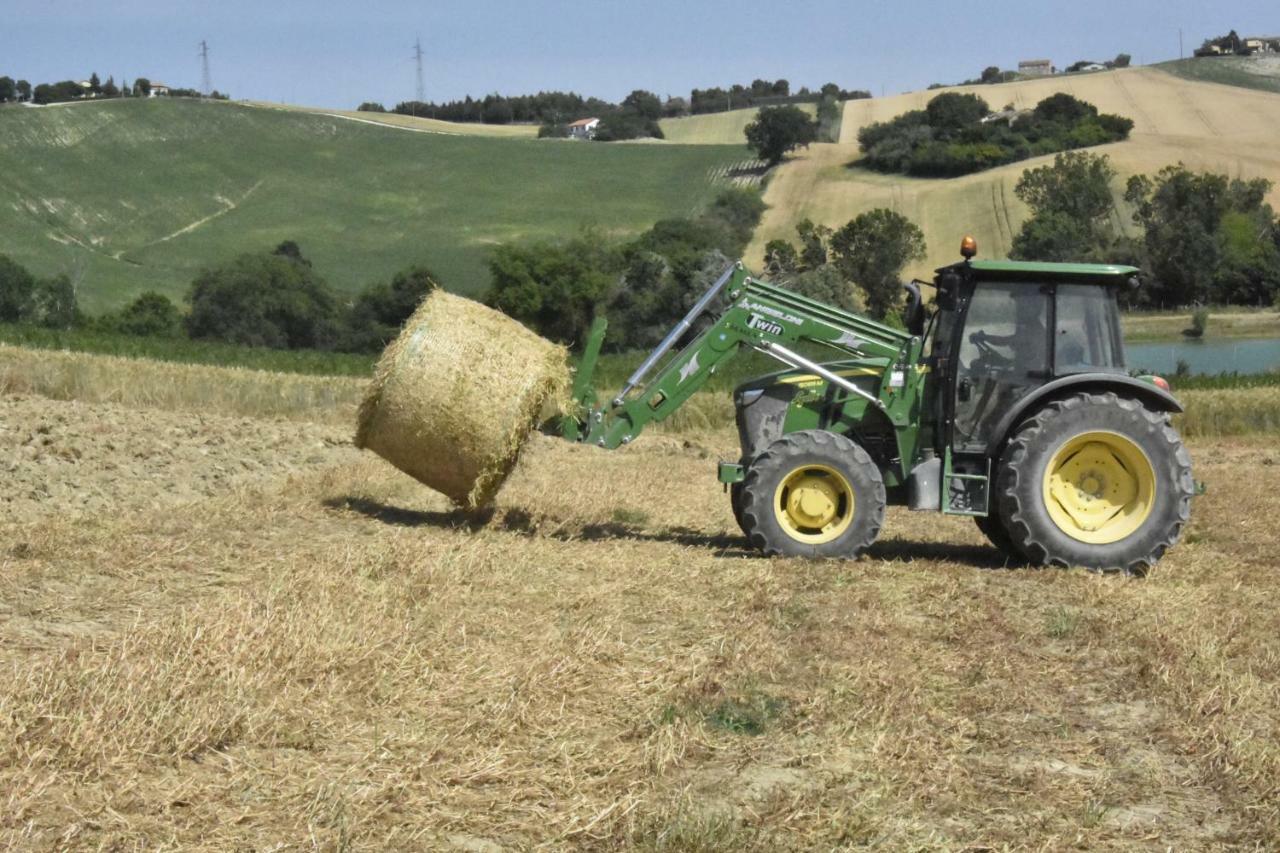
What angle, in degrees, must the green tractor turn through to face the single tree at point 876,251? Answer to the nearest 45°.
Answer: approximately 90° to its right

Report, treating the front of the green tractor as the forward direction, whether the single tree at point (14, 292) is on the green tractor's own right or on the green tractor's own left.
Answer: on the green tractor's own right

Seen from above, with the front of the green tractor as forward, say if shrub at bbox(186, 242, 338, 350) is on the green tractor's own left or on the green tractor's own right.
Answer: on the green tractor's own right

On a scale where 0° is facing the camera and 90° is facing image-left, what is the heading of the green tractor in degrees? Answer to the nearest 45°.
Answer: approximately 90°

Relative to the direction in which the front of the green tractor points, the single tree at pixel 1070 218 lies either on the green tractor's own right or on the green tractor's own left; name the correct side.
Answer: on the green tractor's own right

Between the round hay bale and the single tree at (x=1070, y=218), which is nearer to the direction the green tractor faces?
the round hay bale

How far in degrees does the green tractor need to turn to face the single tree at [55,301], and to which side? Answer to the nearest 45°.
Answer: approximately 45° to its right

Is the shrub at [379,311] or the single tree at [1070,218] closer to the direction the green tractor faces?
the shrub

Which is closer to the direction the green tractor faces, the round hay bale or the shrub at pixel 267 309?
the round hay bale

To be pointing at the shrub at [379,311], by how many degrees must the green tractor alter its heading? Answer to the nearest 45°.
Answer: approximately 45° to its right

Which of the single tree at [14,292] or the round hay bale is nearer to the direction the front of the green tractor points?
the round hay bale
